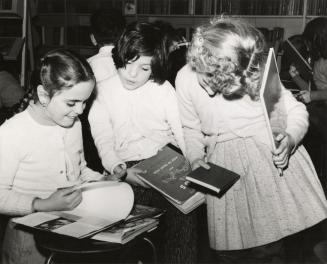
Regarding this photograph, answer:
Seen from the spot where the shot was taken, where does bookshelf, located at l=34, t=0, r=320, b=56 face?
facing the viewer

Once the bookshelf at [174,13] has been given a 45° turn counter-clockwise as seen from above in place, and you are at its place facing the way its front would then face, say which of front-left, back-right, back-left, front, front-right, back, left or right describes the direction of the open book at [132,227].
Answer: front-right

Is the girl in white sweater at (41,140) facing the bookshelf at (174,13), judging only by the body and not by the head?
no

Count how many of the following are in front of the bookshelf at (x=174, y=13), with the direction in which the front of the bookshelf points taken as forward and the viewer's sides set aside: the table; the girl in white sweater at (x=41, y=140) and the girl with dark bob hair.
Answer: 3

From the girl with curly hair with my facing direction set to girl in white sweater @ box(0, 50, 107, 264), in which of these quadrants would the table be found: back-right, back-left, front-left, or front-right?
front-left

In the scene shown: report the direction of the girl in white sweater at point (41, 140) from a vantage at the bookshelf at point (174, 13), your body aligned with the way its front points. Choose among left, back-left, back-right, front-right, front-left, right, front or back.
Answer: front

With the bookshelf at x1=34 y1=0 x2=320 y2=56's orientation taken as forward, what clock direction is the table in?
The table is roughly at 12 o'clock from the bookshelf.

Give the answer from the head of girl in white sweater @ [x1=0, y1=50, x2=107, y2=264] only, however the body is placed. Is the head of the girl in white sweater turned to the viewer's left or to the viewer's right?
to the viewer's right

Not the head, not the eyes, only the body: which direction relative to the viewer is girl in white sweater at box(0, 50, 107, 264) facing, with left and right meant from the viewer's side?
facing the viewer and to the right of the viewer
